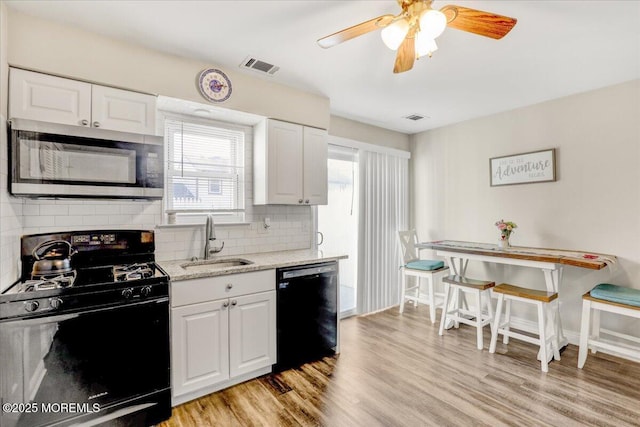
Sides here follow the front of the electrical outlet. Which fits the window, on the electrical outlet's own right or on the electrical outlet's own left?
on the electrical outlet's own right

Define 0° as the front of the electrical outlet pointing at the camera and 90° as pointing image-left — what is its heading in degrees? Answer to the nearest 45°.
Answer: approximately 315°

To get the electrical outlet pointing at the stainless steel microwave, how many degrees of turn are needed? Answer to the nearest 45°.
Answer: approximately 90° to its right

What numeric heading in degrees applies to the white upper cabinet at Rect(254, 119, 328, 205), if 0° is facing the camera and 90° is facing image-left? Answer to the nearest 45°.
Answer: approximately 315°

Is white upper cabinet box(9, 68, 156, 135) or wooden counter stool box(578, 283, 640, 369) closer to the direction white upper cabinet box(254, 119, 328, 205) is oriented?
the wooden counter stool

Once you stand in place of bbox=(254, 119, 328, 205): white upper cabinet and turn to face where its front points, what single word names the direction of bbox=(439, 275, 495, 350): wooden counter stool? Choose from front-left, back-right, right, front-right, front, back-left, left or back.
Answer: front-left

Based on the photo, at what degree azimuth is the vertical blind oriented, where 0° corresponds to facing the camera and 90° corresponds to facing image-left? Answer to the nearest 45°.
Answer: approximately 315°

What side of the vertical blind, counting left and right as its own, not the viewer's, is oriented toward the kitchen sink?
right

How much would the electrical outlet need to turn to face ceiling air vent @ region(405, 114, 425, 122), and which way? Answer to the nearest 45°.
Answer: approximately 45° to its left

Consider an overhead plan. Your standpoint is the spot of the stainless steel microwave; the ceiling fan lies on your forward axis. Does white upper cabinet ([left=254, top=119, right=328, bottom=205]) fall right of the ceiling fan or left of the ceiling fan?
left

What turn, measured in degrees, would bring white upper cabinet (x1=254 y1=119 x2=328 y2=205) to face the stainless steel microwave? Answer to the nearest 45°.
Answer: approximately 90° to its right

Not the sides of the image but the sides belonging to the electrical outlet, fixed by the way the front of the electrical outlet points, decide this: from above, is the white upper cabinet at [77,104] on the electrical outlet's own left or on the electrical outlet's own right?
on the electrical outlet's own right

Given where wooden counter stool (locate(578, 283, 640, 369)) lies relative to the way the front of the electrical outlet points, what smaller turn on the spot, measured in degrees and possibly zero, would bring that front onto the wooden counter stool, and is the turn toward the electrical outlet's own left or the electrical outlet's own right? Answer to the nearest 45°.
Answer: approximately 45° to the electrical outlet's own left

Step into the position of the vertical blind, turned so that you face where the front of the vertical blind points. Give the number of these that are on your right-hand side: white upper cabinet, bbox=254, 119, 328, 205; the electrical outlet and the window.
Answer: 3

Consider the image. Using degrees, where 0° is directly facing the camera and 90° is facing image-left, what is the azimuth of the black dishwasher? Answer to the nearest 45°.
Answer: approximately 315°
